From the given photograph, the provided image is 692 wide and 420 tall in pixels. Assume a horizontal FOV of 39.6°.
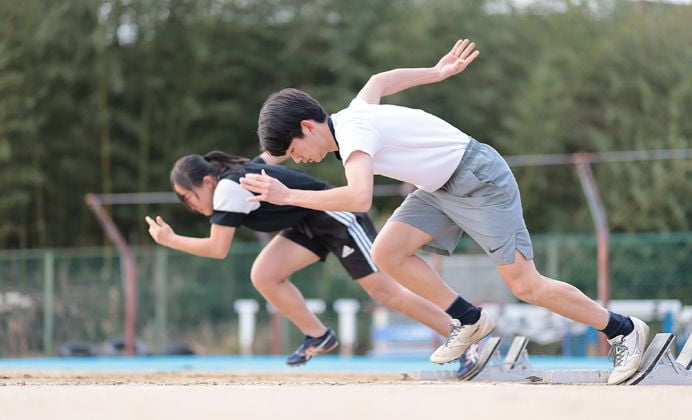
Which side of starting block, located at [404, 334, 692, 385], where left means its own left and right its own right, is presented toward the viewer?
left

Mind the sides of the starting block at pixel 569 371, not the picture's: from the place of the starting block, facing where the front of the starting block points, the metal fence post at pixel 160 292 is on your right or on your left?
on your right

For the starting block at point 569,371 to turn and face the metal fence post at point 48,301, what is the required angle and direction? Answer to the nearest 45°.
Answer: approximately 45° to its right

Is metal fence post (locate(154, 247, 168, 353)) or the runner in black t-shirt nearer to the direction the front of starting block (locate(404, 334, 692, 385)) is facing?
the runner in black t-shirt

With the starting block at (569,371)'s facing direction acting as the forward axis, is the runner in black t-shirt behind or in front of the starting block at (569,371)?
in front
